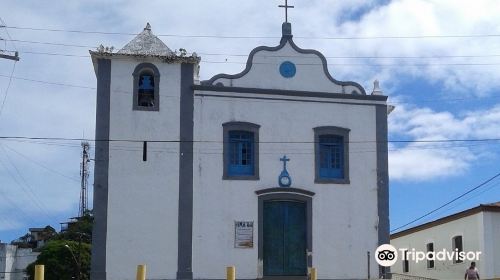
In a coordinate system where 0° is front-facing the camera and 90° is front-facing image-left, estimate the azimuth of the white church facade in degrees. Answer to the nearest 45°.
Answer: approximately 0°

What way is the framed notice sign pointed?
toward the camera
